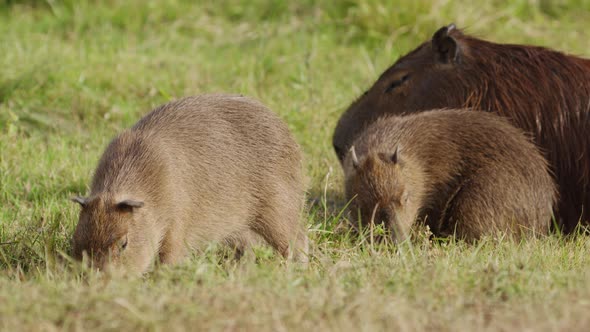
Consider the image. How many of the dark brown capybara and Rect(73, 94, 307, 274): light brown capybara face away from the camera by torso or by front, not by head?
0

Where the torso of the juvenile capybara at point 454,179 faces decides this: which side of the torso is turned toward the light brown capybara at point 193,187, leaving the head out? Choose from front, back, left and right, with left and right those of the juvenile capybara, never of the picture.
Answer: front

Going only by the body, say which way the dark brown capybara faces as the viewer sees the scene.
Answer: to the viewer's left

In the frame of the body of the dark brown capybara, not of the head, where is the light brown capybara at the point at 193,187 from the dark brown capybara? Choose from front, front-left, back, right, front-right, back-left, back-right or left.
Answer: front-left

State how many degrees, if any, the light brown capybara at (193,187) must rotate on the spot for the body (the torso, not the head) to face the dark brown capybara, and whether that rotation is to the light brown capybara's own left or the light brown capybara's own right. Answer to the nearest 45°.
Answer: approximately 180°

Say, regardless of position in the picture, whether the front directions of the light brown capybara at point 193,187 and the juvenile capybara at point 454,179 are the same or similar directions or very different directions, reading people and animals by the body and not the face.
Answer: same or similar directions

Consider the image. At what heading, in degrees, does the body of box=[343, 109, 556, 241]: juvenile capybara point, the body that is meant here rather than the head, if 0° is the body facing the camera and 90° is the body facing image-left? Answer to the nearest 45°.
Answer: approximately 45°

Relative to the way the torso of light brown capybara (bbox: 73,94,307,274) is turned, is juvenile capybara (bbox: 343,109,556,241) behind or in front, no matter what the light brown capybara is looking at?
behind

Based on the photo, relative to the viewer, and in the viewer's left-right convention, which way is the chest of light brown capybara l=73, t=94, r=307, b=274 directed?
facing the viewer and to the left of the viewer

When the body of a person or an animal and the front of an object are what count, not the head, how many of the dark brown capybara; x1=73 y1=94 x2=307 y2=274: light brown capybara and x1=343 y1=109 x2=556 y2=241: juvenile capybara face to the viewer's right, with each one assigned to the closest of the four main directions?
0

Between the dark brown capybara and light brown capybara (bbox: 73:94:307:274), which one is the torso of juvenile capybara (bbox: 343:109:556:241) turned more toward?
the light brown capybara

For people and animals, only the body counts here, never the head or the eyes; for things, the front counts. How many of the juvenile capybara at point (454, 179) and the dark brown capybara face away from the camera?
0
